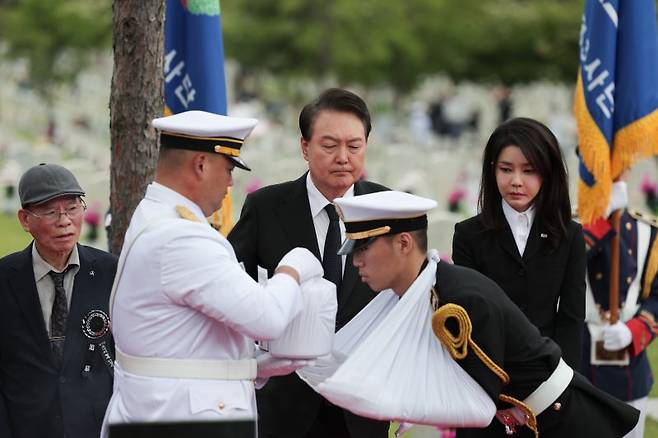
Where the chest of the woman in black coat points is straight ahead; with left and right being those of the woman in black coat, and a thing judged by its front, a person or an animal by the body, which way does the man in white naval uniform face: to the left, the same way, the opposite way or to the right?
to the left

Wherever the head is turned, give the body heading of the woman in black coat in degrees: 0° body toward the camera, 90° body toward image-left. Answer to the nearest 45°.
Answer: approximately 0°

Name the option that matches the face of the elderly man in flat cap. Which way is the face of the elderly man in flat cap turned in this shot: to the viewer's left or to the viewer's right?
to the viewer's right

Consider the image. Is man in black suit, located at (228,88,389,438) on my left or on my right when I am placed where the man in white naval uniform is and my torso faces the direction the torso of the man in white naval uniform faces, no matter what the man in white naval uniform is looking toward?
on my left

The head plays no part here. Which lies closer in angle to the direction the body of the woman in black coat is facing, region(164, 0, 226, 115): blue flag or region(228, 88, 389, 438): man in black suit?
the man in black suit

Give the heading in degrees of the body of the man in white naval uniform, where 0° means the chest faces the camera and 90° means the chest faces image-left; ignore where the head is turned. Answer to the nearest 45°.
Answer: approximately 270°

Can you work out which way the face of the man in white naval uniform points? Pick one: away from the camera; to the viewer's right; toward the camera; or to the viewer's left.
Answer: to the viewer's right

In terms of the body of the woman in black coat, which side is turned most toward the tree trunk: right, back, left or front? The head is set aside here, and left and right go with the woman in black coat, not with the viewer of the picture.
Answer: right

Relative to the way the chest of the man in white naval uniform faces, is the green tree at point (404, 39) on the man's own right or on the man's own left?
on the man's own left

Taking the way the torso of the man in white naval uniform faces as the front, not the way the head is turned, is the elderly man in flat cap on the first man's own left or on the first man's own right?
on the first man's own left
